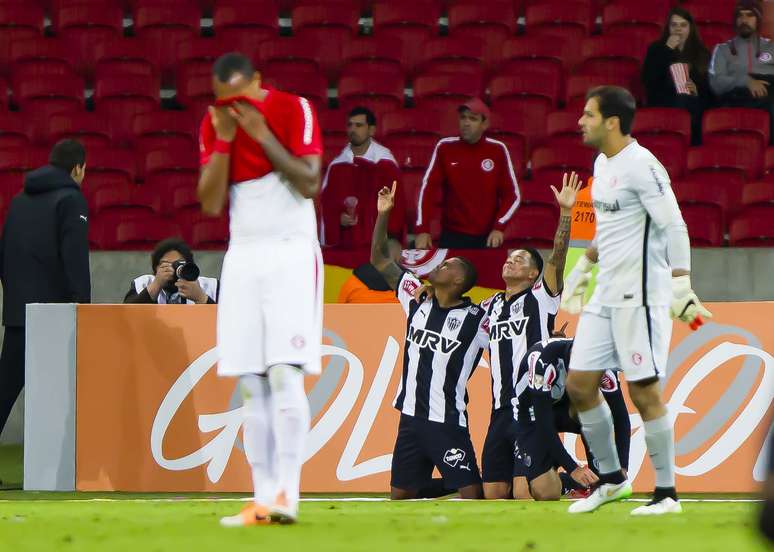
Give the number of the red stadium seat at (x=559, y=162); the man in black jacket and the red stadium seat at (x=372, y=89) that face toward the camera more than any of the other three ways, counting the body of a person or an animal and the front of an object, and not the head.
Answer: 2

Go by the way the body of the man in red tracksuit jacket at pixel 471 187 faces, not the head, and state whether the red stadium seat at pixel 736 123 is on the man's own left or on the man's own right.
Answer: on the man's own left

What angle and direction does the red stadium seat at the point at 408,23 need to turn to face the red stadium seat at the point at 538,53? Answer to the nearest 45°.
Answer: approximately 90° to its left

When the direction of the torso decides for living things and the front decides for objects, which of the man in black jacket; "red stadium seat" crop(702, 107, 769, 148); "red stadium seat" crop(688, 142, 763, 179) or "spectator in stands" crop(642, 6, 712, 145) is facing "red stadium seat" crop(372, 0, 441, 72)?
the man in black jacket

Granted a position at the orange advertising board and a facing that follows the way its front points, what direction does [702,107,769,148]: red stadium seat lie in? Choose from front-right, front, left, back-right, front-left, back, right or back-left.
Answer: back-left

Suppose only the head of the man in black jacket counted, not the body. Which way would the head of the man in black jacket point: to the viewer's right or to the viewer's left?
to the viewer's right
